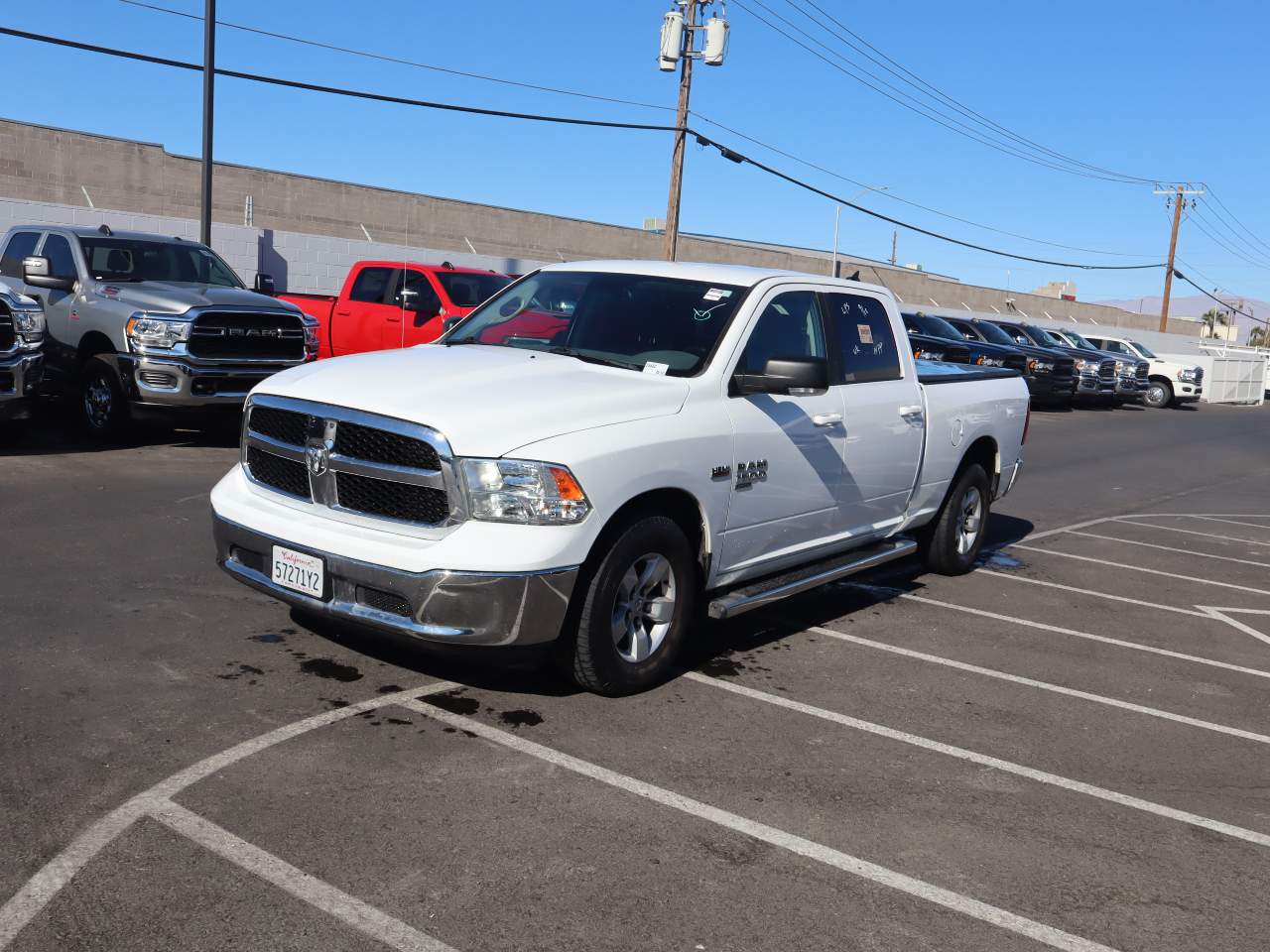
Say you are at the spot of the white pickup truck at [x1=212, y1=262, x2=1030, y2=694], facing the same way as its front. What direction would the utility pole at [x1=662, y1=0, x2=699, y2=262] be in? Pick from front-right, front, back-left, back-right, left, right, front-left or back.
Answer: back-right

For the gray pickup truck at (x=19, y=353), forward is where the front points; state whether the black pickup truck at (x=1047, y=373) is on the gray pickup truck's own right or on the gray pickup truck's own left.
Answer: on the gray pickup truck's own left

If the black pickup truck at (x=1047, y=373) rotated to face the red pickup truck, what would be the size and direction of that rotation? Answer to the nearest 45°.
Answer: approximately 90° to its right

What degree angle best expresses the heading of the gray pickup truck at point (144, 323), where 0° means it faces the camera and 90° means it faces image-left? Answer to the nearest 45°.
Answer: approximately 315°

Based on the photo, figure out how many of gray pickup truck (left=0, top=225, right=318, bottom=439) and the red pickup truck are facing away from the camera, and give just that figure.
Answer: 0

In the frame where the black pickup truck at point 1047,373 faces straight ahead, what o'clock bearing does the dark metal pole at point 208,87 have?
The dark metal pole is roughly at 3 o'clock from the black pickup truck.

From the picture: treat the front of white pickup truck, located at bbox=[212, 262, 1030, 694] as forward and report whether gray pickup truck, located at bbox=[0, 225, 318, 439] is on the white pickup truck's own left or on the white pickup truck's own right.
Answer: on the white pickup truck's own right

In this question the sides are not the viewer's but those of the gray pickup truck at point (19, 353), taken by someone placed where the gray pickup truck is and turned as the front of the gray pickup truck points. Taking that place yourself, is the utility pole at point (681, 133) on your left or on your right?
on your left

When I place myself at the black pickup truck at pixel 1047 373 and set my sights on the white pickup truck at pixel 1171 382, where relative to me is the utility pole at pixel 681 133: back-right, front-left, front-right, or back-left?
back-left

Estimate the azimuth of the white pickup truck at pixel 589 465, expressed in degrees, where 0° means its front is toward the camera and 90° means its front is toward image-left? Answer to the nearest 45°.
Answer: approximately 45°
